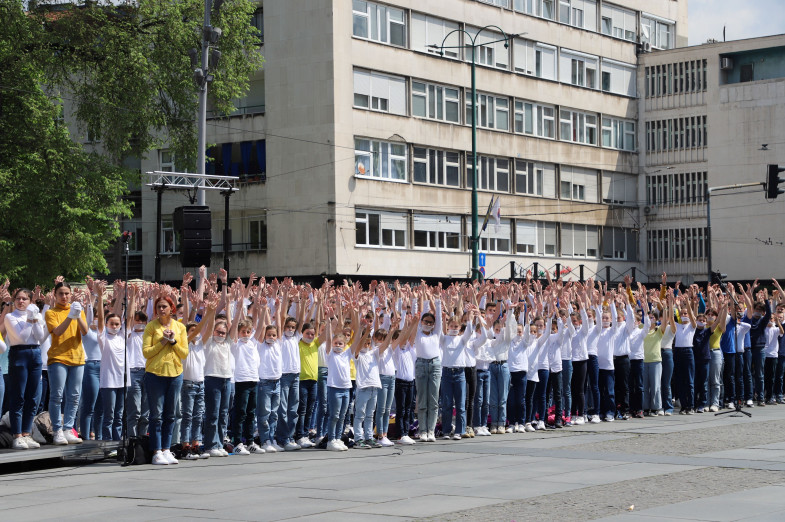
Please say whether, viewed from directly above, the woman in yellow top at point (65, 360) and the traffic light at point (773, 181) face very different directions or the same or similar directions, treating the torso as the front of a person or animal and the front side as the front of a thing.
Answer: same or similar directions

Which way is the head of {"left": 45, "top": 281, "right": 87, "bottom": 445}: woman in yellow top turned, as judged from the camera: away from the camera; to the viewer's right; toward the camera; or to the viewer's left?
toward the camera

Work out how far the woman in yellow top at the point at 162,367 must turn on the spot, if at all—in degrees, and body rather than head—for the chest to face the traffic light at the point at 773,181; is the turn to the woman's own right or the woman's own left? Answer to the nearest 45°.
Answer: approximately 135° to the woman's own left

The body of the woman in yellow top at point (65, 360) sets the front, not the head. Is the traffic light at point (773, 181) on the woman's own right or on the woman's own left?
on the woman's own left

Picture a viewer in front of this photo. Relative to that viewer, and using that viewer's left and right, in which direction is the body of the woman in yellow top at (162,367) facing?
facing the viewer

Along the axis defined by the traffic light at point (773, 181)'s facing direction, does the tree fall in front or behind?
behind

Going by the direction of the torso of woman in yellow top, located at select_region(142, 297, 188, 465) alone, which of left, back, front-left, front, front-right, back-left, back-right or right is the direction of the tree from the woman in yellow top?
back

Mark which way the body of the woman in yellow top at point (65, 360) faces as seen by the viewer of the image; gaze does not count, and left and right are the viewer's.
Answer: facing the viewer and to the right of the viewer

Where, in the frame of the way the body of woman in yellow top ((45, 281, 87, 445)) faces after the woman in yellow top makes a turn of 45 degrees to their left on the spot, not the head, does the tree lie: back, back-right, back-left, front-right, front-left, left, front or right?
left

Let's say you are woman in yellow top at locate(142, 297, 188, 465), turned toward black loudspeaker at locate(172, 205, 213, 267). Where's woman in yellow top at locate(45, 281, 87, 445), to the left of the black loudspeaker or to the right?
left

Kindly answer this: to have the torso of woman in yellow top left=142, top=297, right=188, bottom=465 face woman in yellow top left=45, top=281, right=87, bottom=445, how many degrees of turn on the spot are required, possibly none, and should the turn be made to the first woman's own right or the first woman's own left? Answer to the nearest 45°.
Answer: approximately 135° to the first woman's own right
